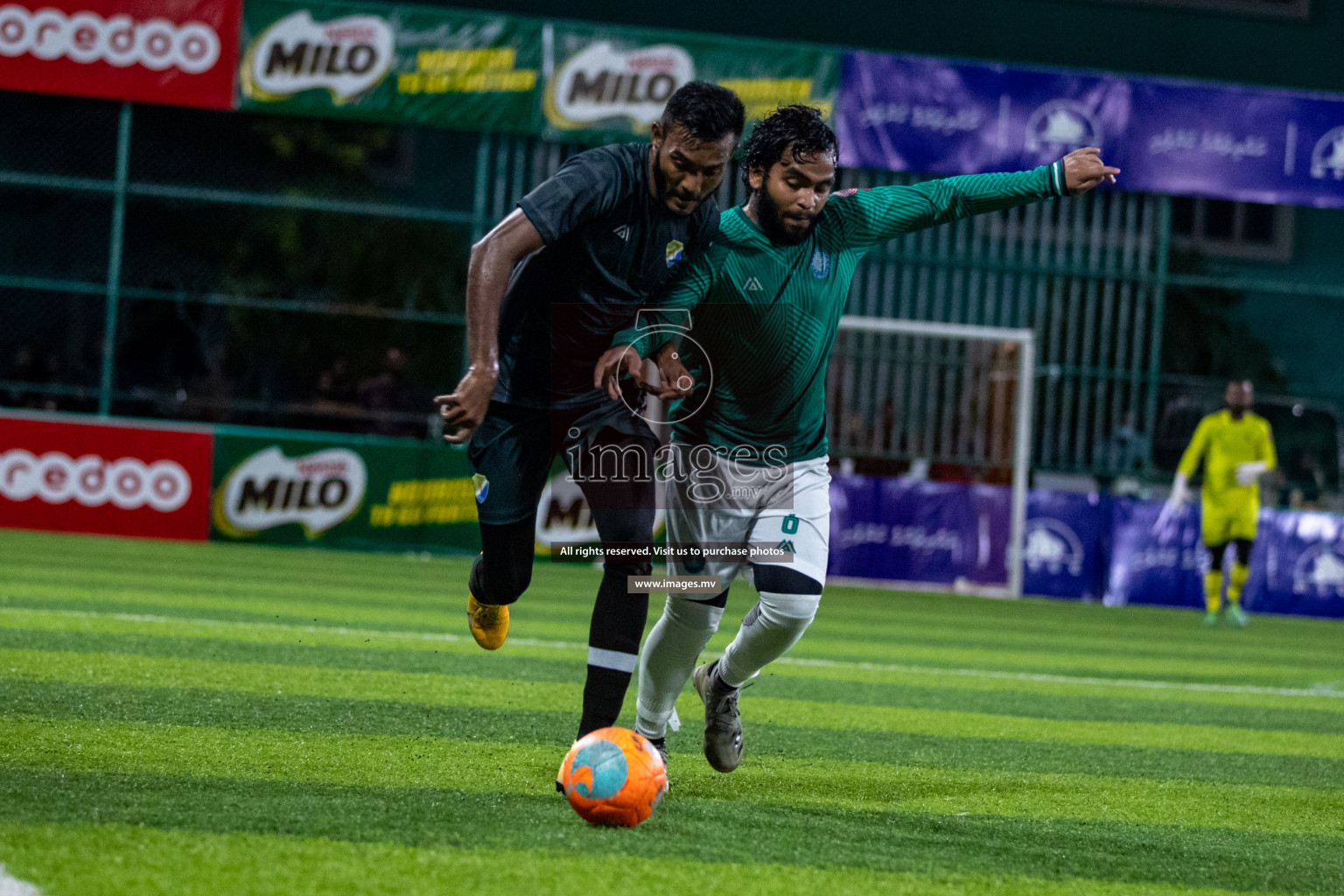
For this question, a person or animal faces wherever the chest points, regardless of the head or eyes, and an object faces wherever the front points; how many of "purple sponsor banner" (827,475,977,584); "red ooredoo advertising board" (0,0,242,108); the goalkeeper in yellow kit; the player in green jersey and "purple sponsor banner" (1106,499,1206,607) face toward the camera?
5

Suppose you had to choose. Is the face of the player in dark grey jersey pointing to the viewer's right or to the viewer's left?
to the viewer's right

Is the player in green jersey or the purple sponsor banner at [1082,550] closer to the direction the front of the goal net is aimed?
the player in green jersey

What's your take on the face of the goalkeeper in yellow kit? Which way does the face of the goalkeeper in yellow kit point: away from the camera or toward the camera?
toward the camera

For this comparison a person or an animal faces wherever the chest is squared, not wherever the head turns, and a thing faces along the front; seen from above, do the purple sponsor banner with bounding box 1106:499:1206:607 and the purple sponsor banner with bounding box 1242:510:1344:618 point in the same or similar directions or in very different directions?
same or similar directions

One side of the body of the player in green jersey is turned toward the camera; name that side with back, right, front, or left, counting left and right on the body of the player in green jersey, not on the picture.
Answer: front

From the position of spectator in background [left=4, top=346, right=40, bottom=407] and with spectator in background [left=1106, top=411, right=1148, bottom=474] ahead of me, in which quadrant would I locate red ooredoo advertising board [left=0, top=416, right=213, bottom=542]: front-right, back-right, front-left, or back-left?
front-right

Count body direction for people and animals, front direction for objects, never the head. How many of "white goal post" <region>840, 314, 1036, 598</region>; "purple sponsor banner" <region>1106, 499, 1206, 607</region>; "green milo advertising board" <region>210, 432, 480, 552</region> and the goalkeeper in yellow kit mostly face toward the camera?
4

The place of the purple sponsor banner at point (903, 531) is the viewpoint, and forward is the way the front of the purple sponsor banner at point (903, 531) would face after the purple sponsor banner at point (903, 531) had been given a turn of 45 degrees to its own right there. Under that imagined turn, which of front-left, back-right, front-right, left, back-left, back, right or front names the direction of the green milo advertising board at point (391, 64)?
front-right

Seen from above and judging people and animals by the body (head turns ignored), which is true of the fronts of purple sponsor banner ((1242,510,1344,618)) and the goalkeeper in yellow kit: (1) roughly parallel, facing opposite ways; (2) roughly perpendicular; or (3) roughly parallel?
roughly parallel

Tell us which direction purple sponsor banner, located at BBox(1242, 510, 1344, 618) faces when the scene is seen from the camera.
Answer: facing the viewer

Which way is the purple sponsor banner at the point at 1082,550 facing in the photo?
toward the camera

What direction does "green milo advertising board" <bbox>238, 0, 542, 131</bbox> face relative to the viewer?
toward the camera

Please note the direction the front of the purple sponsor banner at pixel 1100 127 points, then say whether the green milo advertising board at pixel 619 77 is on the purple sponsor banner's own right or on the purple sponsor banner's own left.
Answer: on the purple sponsor banner's own right

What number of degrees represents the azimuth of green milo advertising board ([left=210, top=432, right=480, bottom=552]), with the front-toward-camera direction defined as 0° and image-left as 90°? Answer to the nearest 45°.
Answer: approximately 0°
